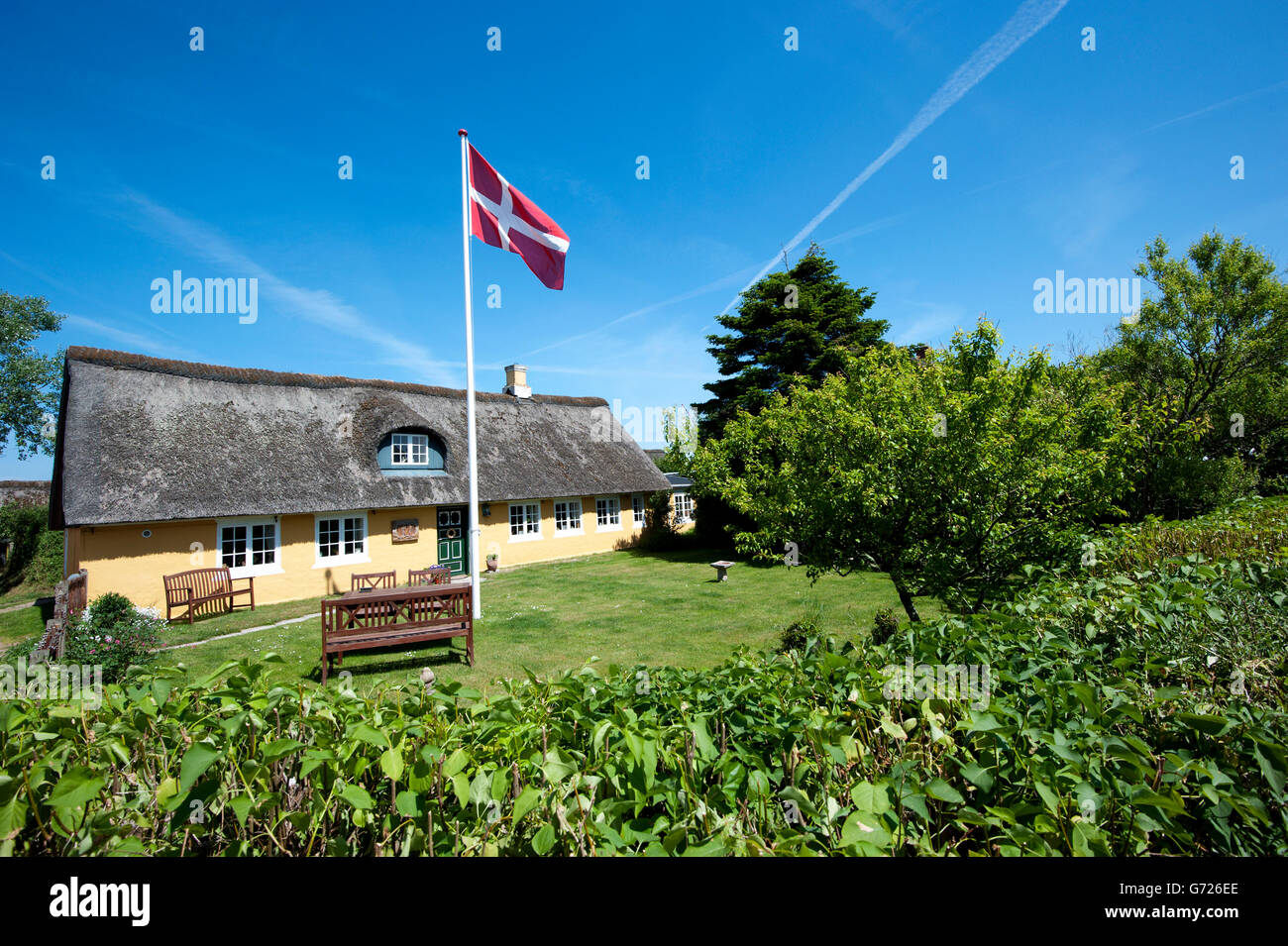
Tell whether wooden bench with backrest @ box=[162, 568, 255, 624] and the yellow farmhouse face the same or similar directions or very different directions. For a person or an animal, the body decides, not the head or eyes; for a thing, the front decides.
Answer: same or similar directions

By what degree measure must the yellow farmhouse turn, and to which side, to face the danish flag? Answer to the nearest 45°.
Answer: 0° — it already faces it

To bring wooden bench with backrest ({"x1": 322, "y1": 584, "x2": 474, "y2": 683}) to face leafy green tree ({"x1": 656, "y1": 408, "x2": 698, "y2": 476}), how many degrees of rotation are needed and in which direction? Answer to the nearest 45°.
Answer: approximately 45° to its right

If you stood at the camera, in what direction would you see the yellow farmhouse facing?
facing the viewer and to the right of the viewer

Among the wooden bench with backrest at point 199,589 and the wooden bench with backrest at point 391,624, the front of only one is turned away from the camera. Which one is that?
the wooden bench with backrest at point 391,624

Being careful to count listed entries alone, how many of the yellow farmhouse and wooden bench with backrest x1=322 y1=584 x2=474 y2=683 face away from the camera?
1

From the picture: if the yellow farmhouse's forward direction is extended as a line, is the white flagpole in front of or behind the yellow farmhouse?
in front

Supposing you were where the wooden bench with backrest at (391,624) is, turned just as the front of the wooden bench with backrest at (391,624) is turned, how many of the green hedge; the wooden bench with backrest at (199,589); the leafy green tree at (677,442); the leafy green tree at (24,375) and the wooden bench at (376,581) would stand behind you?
1

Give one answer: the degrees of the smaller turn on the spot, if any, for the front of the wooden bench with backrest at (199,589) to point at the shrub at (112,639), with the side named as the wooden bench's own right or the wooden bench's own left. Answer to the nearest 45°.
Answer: approximately 45° to the wooden bench's own right

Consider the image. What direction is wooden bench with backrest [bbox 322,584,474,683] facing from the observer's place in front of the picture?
facing away from the viewer

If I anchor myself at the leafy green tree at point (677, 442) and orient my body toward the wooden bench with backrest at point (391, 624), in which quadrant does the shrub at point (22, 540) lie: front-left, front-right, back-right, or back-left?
front-right

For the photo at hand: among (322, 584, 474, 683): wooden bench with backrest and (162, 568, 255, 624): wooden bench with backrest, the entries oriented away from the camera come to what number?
1
